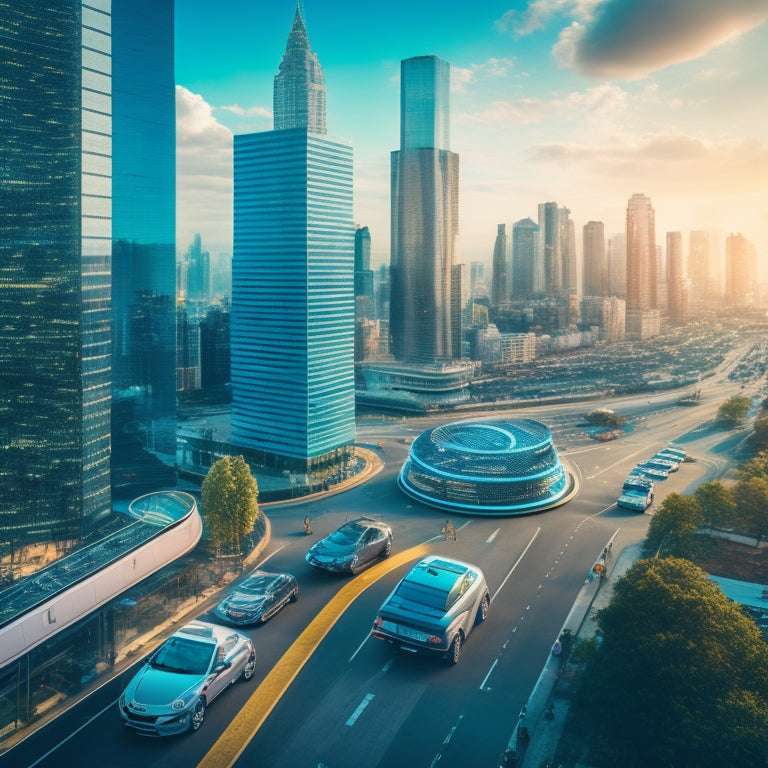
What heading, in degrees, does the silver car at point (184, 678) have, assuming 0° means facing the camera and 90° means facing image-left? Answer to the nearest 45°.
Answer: approximately 45°

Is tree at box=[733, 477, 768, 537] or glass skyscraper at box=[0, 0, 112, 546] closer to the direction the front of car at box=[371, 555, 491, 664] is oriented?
the tree

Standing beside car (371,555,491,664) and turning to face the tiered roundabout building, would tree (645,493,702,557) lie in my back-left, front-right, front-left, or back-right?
front-right

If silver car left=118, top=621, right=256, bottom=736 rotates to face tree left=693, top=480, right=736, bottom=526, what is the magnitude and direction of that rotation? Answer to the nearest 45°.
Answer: approximately 180°

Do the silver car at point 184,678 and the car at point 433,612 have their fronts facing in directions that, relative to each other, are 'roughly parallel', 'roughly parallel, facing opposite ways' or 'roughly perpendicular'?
roughly parallel, facing opposite ways

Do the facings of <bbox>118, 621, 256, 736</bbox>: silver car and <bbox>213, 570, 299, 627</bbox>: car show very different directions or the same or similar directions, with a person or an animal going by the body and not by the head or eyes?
same or similar directions

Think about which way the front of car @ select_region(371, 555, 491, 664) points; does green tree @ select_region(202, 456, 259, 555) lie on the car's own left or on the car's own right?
on the car's own left

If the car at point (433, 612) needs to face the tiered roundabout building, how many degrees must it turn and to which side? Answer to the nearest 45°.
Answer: approximately 45° to its left

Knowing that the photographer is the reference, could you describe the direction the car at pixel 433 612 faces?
facing away from the viewer and to the right of the viewer

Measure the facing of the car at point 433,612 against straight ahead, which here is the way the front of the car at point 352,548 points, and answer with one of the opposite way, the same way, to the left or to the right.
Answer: the opposite way

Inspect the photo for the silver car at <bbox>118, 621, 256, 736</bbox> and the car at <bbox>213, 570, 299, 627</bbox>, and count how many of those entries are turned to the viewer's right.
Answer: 0

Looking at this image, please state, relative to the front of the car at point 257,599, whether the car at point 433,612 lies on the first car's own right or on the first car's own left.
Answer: on the first car's own left

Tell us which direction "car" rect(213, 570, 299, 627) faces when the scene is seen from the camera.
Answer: facing the viewer and to the left of the viewer
